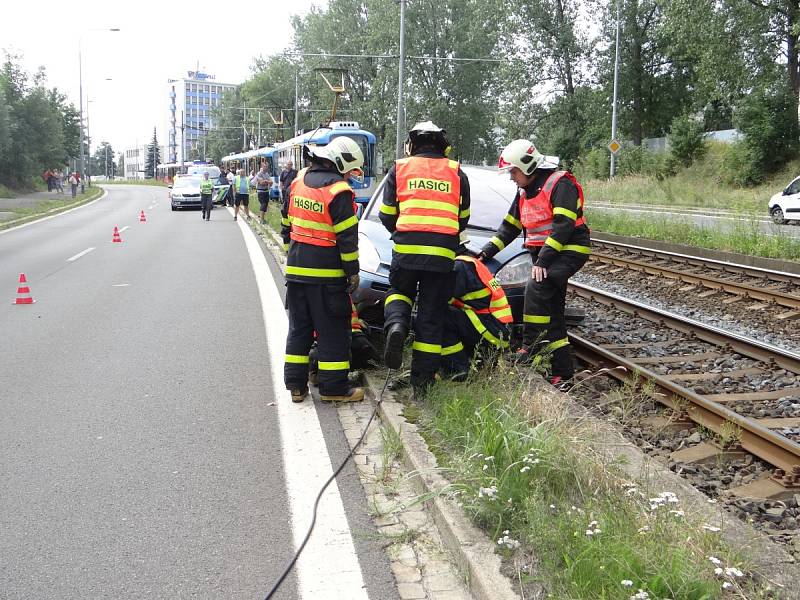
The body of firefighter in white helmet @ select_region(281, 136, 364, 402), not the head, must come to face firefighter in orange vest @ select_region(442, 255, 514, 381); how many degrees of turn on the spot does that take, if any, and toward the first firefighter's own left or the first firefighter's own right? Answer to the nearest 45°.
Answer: approximately 45° to the first firefighter's own right

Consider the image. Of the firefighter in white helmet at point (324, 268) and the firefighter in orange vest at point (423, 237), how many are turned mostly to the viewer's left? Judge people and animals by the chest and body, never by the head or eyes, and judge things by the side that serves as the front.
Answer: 0

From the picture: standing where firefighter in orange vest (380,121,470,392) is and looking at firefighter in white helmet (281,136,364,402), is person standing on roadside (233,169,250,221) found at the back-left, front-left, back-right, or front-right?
front-right

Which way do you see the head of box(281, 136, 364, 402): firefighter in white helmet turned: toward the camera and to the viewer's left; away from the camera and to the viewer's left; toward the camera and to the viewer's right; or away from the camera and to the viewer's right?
away from the camera and to the viewer's right

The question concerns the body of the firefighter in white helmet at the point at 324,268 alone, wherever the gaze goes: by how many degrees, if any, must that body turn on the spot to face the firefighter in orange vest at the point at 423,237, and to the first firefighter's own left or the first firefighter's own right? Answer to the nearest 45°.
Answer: approximately 90° to the first firefighter's own right

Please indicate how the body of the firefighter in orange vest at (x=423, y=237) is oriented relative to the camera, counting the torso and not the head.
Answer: away from the camera

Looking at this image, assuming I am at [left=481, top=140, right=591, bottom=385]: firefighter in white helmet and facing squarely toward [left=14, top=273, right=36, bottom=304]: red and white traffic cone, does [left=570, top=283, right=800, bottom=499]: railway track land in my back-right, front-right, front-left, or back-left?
back-right

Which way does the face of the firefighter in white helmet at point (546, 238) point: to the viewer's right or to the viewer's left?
to the viewer's left

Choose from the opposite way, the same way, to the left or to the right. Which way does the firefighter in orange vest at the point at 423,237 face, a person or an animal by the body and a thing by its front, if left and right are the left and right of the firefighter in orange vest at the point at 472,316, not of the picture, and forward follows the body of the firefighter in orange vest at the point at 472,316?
to the right

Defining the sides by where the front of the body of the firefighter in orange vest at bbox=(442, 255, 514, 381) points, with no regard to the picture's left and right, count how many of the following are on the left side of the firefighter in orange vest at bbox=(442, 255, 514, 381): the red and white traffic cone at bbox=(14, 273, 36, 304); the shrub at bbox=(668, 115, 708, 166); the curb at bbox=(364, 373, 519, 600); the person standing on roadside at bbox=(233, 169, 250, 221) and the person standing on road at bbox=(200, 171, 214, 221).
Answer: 1

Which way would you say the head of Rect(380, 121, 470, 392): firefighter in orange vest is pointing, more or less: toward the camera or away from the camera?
away from the camera

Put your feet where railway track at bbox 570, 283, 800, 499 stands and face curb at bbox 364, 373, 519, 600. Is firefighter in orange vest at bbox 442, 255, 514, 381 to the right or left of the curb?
right

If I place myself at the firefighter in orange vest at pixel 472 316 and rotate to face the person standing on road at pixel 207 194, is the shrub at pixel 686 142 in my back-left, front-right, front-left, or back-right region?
front-right

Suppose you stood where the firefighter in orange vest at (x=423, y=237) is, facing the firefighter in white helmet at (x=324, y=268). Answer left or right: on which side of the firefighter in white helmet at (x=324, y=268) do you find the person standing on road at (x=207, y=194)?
right

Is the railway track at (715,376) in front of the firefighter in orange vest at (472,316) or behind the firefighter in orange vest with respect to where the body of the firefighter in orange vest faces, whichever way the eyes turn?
behind

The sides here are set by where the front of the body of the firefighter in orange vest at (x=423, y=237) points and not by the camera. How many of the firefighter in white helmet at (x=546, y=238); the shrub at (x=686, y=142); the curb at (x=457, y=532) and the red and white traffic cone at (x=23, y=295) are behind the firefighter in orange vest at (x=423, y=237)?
1
